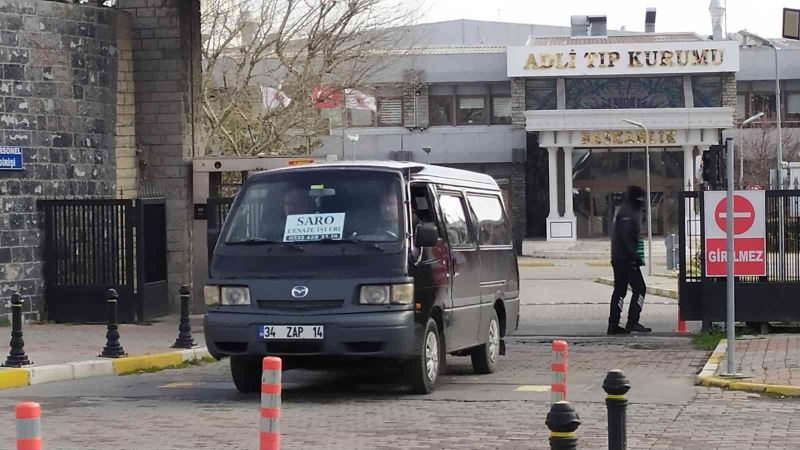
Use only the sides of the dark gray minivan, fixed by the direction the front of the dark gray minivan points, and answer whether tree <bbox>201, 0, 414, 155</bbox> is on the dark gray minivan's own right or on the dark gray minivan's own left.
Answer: on the dark gray minivan's own right

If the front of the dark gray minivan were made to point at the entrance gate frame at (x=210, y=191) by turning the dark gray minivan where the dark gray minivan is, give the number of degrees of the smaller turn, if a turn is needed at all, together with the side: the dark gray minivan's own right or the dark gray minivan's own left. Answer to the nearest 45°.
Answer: approximately 135° to the dark gray minivan's own right

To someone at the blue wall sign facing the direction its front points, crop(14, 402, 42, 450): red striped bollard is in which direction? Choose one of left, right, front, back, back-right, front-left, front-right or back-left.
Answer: front

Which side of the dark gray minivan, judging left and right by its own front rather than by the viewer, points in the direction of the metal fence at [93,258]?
right

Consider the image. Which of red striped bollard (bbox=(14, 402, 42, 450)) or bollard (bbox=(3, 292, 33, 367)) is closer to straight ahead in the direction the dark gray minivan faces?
the red striped bollard

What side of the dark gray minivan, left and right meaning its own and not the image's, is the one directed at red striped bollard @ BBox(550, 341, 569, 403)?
left

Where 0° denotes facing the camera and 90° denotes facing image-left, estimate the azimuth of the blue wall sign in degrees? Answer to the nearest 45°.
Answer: approximately 0°

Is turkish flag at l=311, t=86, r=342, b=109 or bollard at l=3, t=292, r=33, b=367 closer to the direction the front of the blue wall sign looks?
the bollard

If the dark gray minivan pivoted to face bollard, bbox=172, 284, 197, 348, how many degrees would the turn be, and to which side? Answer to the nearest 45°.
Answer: approximately 90° to its right

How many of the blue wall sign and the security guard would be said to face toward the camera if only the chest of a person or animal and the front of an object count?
1
